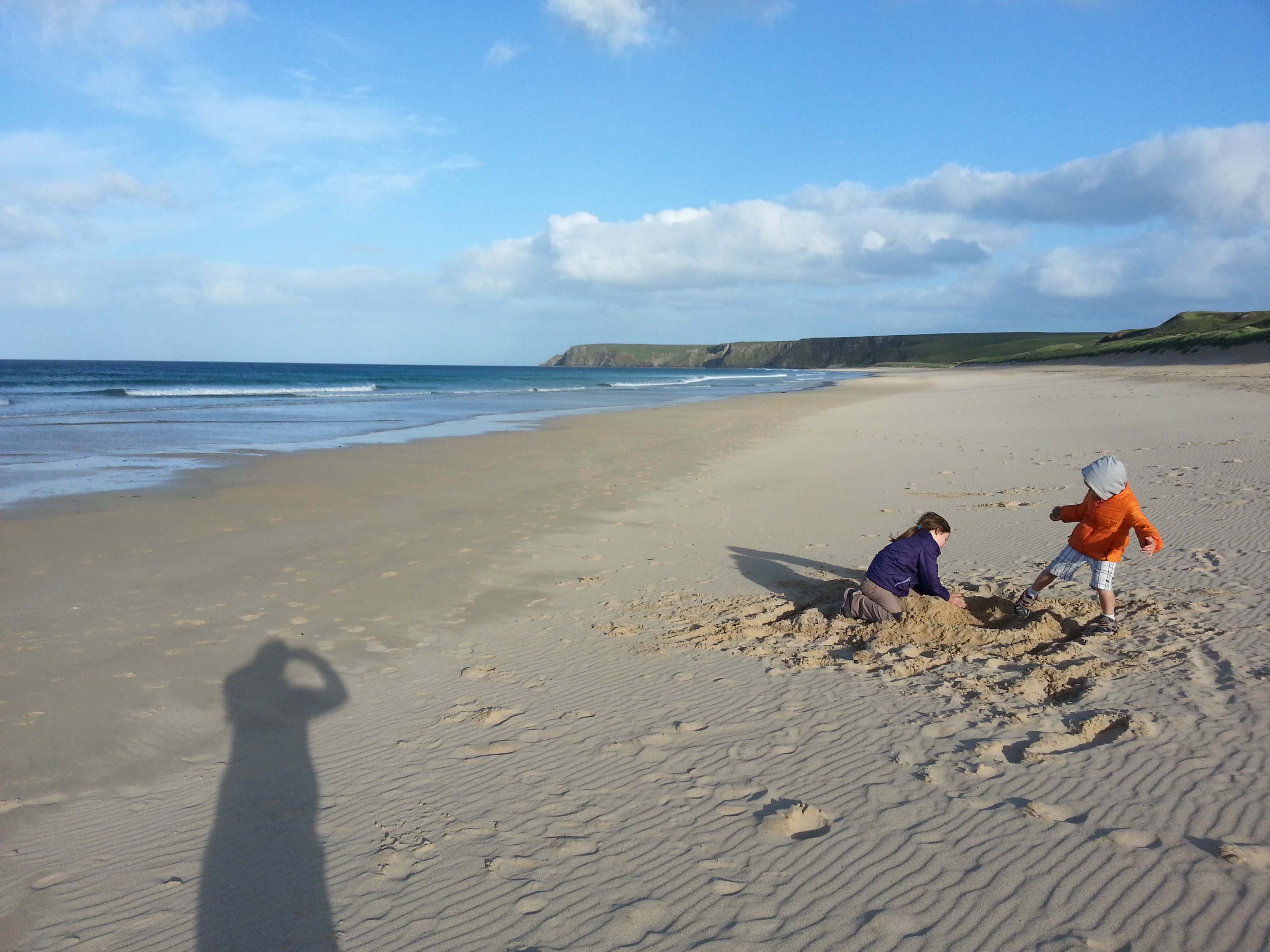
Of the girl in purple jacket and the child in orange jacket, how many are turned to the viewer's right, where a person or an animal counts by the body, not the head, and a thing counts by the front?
1

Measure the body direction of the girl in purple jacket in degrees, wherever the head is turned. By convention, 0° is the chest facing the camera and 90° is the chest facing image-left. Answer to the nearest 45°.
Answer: approximately 270°

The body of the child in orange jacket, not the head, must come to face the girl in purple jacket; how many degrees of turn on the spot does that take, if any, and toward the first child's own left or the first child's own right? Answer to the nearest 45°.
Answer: approximately 45° to the first child's own right

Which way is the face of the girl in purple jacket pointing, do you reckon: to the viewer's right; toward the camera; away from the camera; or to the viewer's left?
to the viewer's right

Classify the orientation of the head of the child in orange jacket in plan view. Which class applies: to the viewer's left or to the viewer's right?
to the viewer's left
